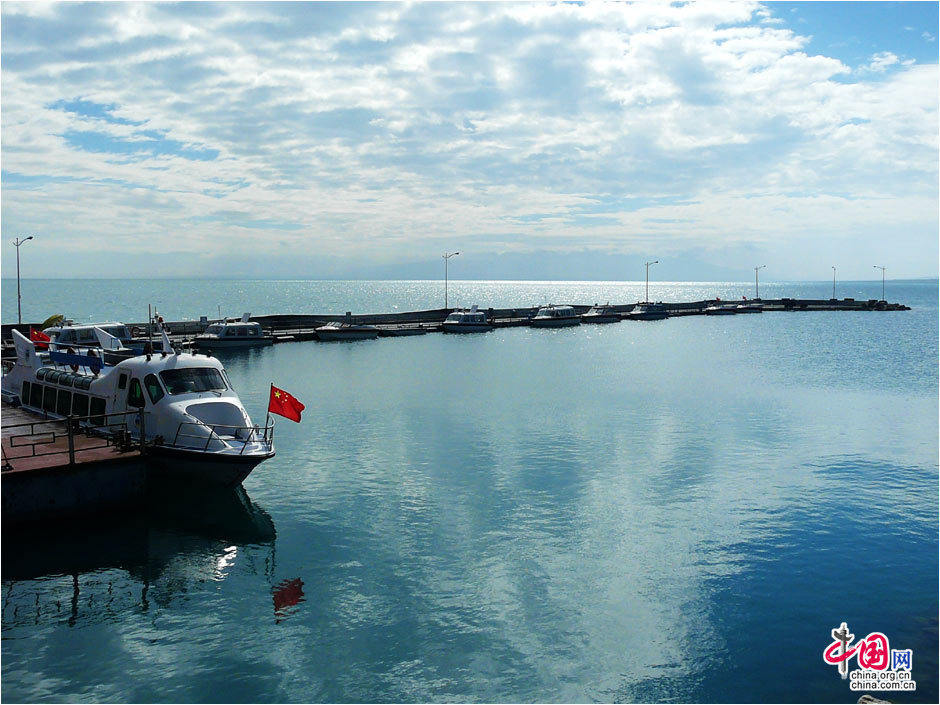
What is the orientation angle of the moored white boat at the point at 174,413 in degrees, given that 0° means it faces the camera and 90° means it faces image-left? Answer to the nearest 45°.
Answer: approximately 315°

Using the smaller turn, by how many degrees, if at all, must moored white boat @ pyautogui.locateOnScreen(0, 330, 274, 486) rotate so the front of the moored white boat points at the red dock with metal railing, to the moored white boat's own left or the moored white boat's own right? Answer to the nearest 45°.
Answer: approximately 90° to the moored white boat's own right
